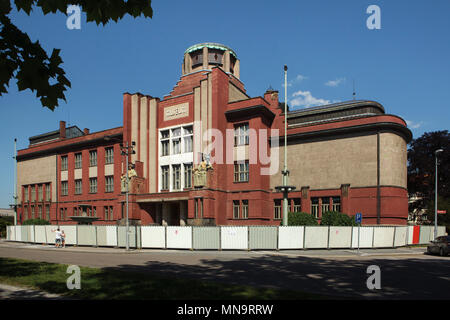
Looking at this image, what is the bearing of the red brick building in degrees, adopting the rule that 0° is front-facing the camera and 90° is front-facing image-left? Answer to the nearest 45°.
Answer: approximately 45°

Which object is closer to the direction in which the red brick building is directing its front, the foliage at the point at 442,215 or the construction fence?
the construction fence

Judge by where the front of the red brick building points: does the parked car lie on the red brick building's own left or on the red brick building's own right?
on the red brick building's own left

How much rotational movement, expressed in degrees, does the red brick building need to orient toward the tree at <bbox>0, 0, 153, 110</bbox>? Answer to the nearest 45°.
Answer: approximately 45° to its left

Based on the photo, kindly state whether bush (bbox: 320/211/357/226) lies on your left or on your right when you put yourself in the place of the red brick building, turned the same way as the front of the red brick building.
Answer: on your left

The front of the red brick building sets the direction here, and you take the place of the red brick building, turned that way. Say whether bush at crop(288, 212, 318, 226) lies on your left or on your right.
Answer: on your left
